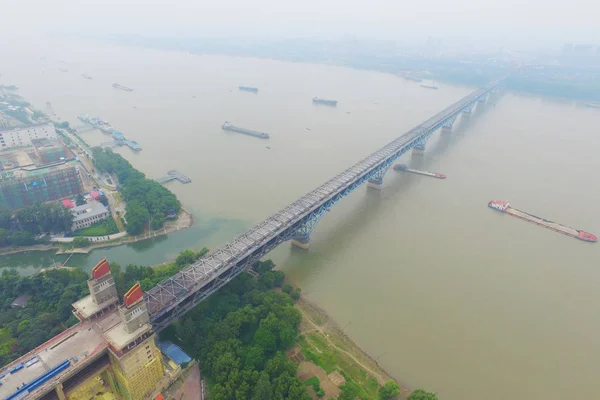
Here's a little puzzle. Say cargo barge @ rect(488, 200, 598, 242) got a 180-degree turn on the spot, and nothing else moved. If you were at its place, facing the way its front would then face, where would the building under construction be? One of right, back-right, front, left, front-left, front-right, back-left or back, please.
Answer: left

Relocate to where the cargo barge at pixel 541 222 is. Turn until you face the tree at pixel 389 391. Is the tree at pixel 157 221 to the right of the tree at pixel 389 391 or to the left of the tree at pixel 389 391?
right

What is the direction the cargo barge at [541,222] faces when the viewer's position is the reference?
facing the viewer and to the right of the viewer

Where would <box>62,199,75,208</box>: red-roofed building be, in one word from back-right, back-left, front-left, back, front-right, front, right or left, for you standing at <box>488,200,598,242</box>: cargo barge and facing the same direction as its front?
right

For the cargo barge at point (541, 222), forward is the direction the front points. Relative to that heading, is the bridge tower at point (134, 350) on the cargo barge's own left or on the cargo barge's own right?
on the cargo barge's own right

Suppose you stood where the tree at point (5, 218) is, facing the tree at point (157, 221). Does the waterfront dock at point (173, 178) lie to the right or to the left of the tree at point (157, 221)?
left

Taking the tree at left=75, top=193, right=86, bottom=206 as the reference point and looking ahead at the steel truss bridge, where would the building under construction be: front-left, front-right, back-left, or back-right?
back-left

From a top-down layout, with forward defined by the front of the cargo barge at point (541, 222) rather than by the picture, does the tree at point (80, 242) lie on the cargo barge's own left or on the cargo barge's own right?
on the cargo barge's own right

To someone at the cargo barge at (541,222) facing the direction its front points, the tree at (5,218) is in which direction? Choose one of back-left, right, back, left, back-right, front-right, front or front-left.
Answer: right

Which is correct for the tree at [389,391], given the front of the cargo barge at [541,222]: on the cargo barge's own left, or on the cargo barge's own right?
on the cargo barge's own right

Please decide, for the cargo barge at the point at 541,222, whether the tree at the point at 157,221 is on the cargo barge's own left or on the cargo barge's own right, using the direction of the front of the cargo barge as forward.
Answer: on the cargo barge's own right

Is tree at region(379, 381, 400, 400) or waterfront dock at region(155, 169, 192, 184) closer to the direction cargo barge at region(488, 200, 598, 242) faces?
the tree
